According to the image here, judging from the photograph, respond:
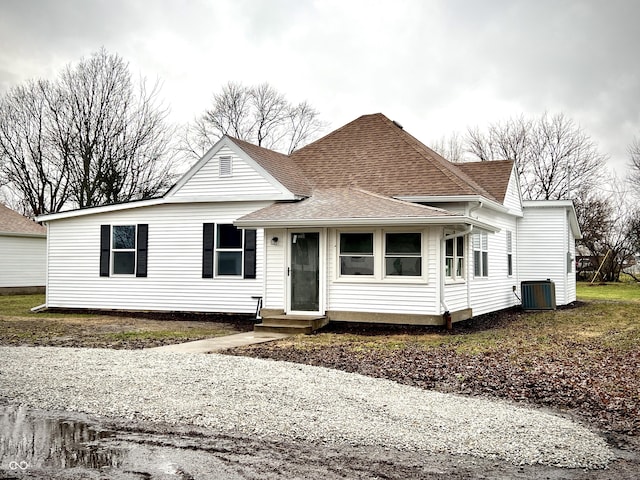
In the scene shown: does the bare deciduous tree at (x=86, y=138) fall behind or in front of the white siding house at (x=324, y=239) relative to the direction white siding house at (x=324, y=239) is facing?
behind

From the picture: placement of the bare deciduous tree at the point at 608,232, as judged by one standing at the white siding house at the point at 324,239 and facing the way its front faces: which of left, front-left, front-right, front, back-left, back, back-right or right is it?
back-left

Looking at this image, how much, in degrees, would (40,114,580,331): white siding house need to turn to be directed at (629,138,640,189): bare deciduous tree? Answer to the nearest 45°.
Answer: approximately 135° to its left

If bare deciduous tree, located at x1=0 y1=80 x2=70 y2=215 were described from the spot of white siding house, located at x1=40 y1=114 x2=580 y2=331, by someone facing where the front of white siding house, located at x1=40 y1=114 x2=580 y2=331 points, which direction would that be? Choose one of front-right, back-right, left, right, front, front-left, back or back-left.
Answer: back-right

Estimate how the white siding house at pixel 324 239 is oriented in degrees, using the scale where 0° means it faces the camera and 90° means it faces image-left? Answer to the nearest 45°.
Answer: approximately 0°

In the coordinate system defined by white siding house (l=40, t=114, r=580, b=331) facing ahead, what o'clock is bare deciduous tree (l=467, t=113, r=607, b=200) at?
The bare deciduous tree is roughly at 7 o'clock from the white siding house.
